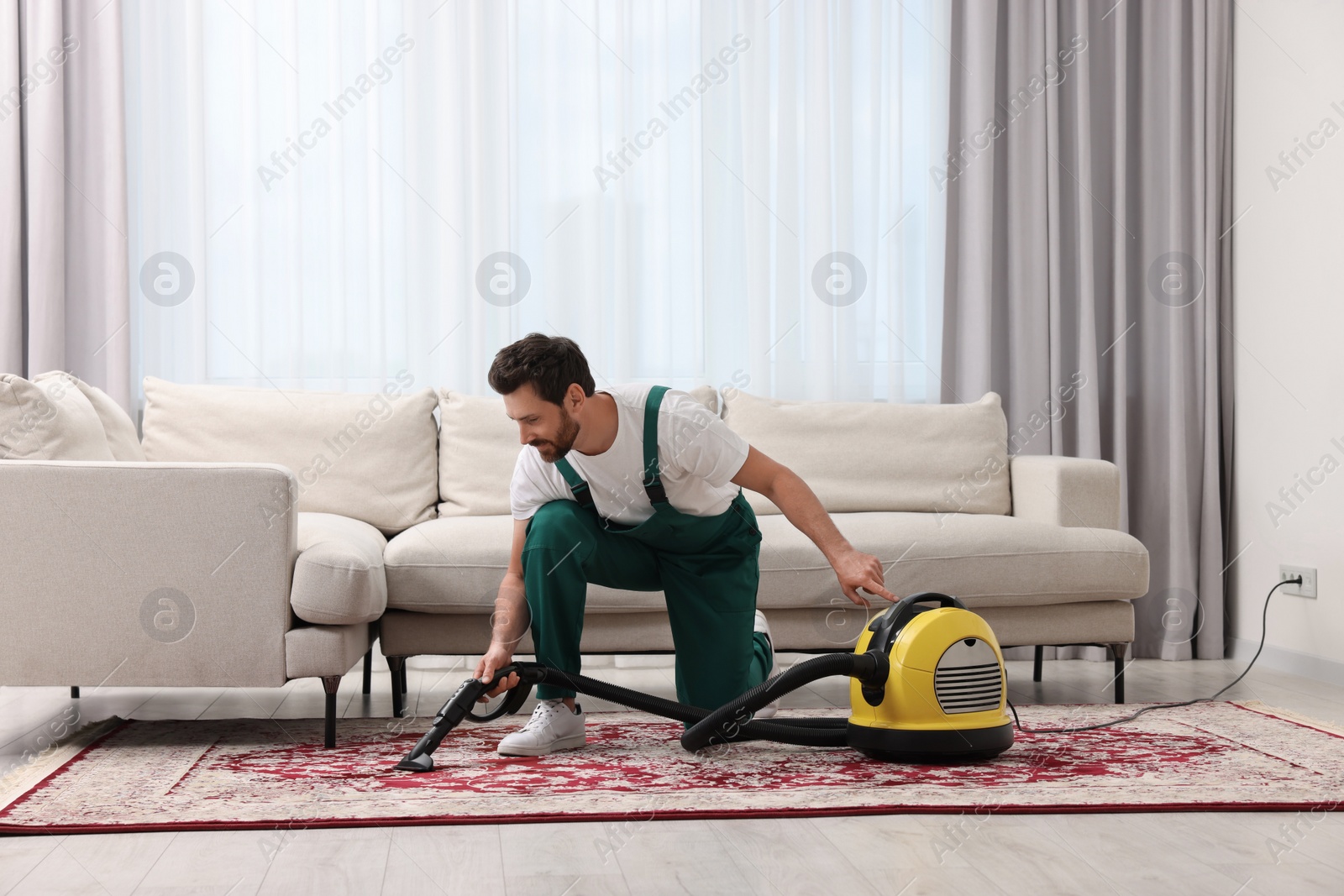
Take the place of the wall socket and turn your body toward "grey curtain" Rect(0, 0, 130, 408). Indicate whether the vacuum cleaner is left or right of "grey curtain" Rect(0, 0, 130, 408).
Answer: left

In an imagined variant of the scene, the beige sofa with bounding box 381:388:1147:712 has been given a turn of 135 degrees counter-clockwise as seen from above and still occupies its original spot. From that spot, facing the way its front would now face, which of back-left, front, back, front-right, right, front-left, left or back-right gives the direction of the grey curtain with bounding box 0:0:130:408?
back-left

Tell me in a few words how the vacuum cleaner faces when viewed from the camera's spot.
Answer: facing to the left of the viewer

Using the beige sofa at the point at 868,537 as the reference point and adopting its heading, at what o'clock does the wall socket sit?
The wall socket is roughly at 8 o'clock from the beige sofa.

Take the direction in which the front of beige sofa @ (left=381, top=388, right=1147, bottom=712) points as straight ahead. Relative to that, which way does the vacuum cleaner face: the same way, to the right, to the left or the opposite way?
to the right

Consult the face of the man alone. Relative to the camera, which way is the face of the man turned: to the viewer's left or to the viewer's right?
to the viewer's left

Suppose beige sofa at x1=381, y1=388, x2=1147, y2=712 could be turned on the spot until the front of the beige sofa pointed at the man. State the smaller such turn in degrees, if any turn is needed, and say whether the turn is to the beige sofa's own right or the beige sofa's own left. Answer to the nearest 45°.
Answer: approximately 45° to the beige sofa's own right

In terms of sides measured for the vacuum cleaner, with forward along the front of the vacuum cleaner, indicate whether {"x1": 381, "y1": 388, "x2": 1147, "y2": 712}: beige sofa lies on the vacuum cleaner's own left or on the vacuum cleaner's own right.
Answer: on the vacuum cleaner's own right

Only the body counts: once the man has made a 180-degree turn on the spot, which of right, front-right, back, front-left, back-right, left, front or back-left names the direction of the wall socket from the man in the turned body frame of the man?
front

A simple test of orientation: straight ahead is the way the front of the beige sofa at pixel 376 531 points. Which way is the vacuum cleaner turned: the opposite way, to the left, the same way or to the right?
to the right

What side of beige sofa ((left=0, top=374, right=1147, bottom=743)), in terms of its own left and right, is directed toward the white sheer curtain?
back

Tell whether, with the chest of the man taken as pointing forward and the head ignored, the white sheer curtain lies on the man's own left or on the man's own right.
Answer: on the man's own right

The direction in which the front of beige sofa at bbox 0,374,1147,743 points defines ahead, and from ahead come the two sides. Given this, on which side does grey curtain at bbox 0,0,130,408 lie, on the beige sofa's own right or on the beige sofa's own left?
on the beige sofa's own right
